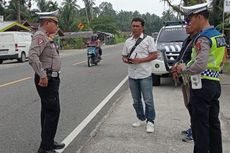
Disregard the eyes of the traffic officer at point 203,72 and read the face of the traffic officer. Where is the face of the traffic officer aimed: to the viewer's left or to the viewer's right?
to the viewer's left

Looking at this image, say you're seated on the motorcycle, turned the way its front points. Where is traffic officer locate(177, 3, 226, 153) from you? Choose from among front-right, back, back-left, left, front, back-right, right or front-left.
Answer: front-left

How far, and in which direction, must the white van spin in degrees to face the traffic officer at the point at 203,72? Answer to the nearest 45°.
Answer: approximately 135° to its right

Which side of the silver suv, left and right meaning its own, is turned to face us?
front

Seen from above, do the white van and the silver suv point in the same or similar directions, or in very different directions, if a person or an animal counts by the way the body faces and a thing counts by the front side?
very different directions

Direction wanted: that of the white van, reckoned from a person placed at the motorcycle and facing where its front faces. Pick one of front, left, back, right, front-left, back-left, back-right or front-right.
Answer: right

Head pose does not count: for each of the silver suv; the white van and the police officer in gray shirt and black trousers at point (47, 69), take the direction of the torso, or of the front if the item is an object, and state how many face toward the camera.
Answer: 1

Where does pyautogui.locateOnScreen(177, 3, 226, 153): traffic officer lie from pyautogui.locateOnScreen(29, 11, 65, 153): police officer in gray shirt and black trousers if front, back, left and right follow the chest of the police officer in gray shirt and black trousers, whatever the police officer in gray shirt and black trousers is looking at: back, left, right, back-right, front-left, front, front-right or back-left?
front-right

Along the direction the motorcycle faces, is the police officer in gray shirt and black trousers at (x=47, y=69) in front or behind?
in front

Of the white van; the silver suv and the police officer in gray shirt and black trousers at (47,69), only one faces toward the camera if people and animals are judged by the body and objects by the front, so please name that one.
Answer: the silver suv

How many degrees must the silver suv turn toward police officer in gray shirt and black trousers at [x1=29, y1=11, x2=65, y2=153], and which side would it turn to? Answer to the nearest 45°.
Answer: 0° — it already faces them

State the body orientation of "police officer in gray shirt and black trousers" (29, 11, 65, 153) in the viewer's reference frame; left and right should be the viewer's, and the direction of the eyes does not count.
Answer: facing to the right of the viewer

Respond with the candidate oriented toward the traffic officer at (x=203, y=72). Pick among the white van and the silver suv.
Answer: the silver suv

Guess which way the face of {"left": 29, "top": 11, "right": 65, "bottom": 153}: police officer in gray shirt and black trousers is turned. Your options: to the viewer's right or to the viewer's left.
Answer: to the viewer's right
